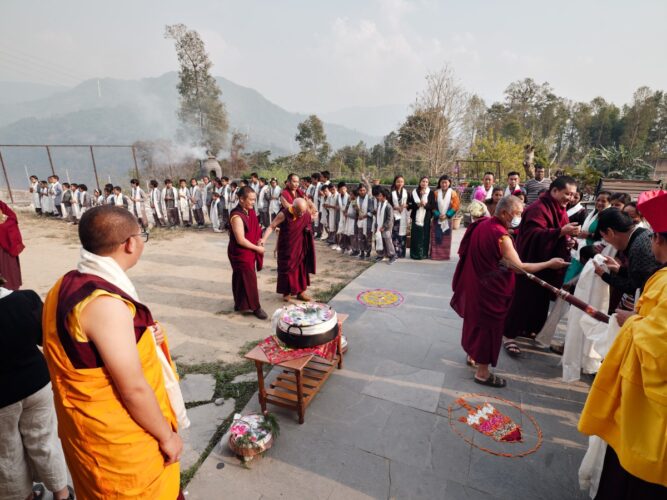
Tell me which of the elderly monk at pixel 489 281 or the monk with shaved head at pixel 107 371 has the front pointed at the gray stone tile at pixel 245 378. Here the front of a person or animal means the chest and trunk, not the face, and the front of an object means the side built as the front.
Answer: the monk with shaved head

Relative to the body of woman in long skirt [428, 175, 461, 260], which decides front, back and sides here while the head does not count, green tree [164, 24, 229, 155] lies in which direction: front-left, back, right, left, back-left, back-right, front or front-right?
back-right

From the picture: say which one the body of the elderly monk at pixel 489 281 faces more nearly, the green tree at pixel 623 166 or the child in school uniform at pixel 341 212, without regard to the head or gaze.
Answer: the green tree

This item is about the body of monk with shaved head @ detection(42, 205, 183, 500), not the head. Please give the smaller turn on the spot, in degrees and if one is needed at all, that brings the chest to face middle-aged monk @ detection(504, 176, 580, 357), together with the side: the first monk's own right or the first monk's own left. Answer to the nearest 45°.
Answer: approximately 45° to the first monk's own right

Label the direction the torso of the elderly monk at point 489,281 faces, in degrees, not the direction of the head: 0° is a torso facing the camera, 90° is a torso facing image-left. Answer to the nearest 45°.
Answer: approximately 270°
